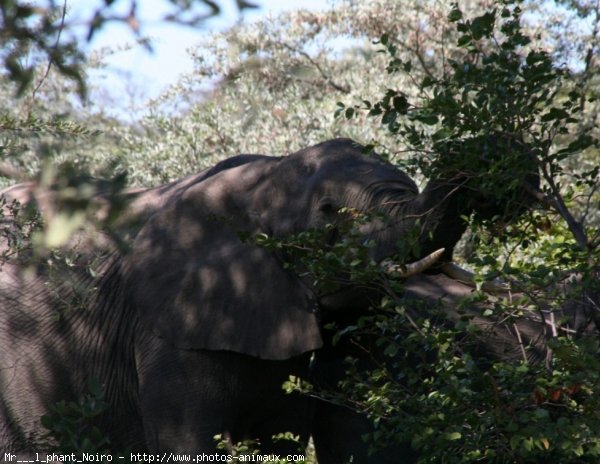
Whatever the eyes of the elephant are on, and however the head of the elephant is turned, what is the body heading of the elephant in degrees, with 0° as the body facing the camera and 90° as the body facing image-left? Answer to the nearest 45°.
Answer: approximately 270°
